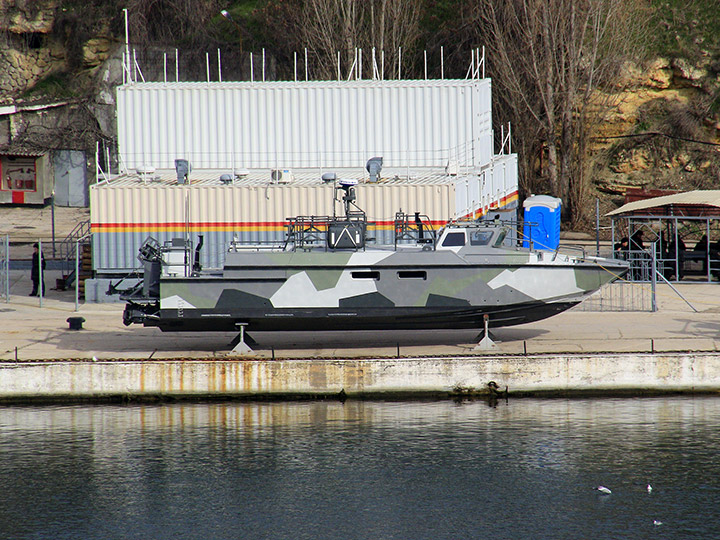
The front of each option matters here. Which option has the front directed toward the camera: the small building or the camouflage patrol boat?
the small building

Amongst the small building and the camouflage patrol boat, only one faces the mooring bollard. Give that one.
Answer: the small building

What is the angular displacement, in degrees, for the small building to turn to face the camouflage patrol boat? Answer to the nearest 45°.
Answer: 0° — it already faces it

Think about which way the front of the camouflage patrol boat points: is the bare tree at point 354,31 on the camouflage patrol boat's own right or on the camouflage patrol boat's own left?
on the camouflage patrol boat's own left

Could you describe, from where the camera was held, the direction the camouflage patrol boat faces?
facing to the right of the viewer

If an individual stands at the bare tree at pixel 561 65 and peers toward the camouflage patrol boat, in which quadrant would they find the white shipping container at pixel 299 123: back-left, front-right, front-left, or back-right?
front-right

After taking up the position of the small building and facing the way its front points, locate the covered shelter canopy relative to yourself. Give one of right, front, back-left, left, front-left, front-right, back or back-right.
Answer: front-left

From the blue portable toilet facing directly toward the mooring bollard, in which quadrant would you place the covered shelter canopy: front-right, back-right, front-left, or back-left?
back-left

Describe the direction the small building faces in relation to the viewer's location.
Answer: facing the viewer

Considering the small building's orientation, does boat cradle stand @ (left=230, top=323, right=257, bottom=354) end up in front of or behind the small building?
in front

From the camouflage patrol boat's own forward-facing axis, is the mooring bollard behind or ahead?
behind

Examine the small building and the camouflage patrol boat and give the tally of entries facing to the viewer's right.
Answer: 1
